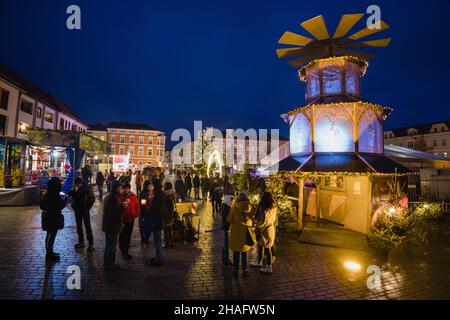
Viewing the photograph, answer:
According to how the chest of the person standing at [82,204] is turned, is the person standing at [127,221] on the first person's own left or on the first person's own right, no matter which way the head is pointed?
on the first person's own left

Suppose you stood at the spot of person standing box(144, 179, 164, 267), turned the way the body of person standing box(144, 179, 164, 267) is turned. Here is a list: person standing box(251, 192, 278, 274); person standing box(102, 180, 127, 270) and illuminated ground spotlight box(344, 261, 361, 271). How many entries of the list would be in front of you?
1

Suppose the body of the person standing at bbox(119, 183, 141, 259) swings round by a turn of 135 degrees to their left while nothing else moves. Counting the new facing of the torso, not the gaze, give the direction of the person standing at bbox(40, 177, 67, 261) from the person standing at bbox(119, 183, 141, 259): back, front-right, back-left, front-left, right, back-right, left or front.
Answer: back

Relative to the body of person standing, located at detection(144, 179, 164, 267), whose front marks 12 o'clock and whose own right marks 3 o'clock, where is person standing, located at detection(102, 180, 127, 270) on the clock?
person standing, located at detection(102, 180, 127, 270) is roughly at 12 o'clock from person standing, located at detection(144, 179, 164, 267).

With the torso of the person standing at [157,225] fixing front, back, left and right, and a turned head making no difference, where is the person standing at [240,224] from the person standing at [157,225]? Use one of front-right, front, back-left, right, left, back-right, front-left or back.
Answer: back-left

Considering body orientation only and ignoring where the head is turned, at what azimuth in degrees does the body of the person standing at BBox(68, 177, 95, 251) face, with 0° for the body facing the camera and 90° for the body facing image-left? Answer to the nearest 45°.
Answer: approximately 45°

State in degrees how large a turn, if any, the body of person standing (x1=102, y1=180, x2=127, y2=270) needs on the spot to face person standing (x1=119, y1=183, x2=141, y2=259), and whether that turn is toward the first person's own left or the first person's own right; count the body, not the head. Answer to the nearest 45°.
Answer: approximately 45° to the first person's own left

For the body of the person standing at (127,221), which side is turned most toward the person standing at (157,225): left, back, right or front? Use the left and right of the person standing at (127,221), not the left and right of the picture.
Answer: left

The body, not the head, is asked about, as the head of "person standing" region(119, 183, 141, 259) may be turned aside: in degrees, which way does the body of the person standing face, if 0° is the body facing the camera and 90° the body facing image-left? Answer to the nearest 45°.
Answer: approximately 45°

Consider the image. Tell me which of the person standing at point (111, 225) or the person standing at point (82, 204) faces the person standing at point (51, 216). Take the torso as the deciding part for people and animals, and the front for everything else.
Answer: the person standing at point (82, 204)

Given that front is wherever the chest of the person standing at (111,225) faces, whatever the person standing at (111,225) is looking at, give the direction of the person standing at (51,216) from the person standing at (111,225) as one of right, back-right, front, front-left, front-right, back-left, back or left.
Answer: back-left
